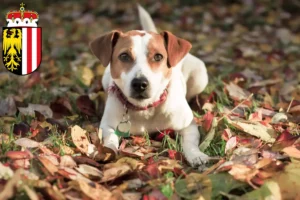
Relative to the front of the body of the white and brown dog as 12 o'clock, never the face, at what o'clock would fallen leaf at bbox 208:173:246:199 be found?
The fallen leaf is roughly at 11 o'clock from the white and brown dog.

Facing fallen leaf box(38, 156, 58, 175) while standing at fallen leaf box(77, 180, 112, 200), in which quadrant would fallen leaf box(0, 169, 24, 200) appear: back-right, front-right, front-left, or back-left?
front-left

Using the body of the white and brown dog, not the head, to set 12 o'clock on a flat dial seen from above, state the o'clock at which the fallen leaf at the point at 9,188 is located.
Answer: The fallen leaf is roughly at 1 o'clock from the white and brown dog.

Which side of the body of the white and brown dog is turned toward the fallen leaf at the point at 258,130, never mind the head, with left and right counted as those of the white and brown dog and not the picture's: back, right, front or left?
left

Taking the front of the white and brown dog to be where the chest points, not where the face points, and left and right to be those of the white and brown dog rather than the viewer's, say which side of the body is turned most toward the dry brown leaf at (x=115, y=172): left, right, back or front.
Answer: front

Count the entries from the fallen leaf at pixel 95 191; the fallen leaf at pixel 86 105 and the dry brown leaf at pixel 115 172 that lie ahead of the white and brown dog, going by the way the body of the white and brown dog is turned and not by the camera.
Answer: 2

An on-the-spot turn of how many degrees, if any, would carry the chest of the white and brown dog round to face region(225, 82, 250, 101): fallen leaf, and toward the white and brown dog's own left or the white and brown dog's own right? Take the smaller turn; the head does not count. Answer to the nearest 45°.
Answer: approximately 135° to the white and brown dog's own left

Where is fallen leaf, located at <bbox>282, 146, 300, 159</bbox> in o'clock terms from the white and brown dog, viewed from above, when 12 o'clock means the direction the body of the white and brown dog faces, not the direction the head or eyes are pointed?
The fallen leaf is roughly at 10 o'clock from the white and brown dog.

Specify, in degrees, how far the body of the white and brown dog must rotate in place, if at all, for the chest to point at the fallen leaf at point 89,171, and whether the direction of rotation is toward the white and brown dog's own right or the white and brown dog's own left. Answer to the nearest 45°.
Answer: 0° — it already faces it

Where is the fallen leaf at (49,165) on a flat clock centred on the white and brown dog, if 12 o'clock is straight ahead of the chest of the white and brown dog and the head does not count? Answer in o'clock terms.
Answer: The fallen leaf is roughly at 1 o'clock from the white and brown dog.

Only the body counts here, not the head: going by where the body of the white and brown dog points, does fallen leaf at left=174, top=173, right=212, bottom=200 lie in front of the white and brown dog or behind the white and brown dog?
in front

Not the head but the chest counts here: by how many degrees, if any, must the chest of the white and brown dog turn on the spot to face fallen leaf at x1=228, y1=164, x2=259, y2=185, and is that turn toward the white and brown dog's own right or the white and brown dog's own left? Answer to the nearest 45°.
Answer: approximately 45° to the white and brown dog's own left

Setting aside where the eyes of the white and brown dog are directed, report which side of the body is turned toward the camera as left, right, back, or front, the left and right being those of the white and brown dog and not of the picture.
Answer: front

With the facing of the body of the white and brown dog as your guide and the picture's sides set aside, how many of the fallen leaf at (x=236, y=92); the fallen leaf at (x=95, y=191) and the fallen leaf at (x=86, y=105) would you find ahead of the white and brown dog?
1

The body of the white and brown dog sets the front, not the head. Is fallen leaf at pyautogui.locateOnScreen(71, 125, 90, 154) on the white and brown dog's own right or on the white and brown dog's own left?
on the white and brown dog's own right
